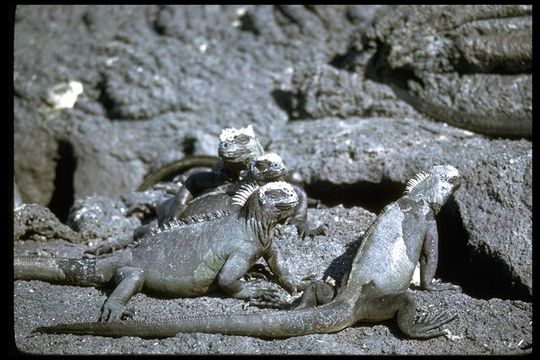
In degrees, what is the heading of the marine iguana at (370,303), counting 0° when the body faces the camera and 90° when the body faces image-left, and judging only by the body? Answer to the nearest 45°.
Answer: approximately 270°

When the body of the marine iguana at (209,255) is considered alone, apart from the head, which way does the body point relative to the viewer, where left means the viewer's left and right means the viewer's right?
facing to the right of the viewer

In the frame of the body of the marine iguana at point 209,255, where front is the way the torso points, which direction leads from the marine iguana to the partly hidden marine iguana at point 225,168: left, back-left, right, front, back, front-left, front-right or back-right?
left

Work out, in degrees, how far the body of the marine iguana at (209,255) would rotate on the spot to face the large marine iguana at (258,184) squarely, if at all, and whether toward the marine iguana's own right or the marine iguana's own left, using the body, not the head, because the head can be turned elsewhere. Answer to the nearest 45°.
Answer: approximately 45° to the marine iguana's own left
